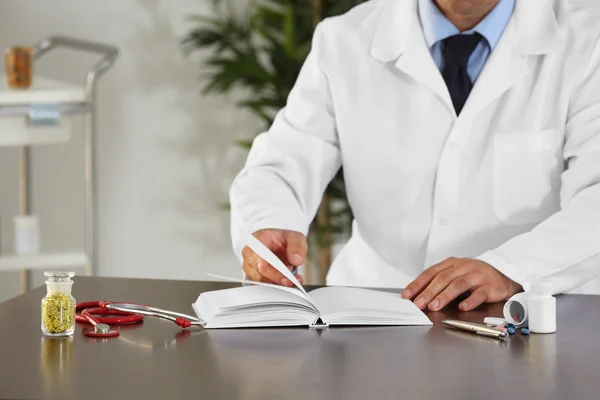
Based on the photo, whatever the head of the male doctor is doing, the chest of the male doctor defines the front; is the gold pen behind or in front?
in front

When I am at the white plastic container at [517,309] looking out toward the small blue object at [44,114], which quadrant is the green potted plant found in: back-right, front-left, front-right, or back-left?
front-right

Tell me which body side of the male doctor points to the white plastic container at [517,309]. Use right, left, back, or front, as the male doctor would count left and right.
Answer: front

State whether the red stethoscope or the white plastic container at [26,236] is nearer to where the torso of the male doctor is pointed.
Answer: the red stethoscope

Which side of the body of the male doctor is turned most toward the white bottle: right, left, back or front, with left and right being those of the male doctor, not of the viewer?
front

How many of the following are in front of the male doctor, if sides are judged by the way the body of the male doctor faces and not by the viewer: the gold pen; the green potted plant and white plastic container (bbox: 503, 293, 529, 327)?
2

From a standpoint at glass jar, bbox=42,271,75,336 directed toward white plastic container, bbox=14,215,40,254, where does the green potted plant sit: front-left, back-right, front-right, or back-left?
front-right

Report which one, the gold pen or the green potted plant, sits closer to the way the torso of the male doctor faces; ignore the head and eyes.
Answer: the gold pen

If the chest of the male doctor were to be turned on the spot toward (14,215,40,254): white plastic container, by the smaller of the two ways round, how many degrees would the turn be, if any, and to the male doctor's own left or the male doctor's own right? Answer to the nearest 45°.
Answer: approximately 135° to the male doctor's own right

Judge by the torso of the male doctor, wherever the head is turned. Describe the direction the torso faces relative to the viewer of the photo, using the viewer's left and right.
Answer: facing the viewer

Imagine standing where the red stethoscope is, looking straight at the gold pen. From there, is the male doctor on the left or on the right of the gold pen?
left

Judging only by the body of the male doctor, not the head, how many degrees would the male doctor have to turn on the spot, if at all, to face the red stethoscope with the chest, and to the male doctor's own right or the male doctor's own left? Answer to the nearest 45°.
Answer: approximately 45° to the male doctor's own right

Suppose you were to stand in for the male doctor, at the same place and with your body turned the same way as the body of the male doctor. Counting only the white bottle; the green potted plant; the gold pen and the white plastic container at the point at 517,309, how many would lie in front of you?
3

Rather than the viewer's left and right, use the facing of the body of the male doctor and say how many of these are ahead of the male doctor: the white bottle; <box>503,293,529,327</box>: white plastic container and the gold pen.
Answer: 3

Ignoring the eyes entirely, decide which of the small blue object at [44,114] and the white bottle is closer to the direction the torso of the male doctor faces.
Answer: the white bottle

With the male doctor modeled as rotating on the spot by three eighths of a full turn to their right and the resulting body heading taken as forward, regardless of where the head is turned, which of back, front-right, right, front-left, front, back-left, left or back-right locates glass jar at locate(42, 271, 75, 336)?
left

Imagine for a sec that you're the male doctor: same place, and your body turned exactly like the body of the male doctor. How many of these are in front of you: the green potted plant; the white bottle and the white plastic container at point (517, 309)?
2

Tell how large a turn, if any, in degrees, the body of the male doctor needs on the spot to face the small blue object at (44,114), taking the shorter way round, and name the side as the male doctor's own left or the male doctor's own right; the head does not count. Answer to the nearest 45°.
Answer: approximately 135° to the male doctor's own right

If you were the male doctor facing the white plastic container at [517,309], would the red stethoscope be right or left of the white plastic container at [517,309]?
right

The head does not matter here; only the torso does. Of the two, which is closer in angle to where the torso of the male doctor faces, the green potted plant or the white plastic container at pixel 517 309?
the white plastic container
